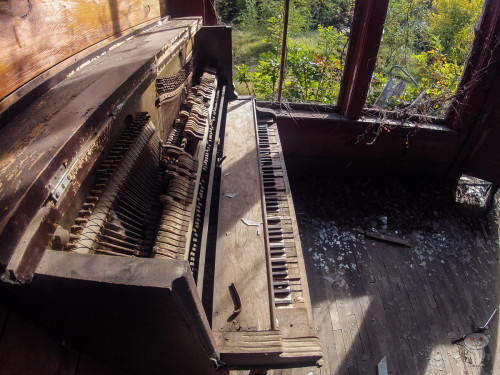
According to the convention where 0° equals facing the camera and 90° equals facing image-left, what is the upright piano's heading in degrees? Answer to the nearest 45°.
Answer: approximately 270°
